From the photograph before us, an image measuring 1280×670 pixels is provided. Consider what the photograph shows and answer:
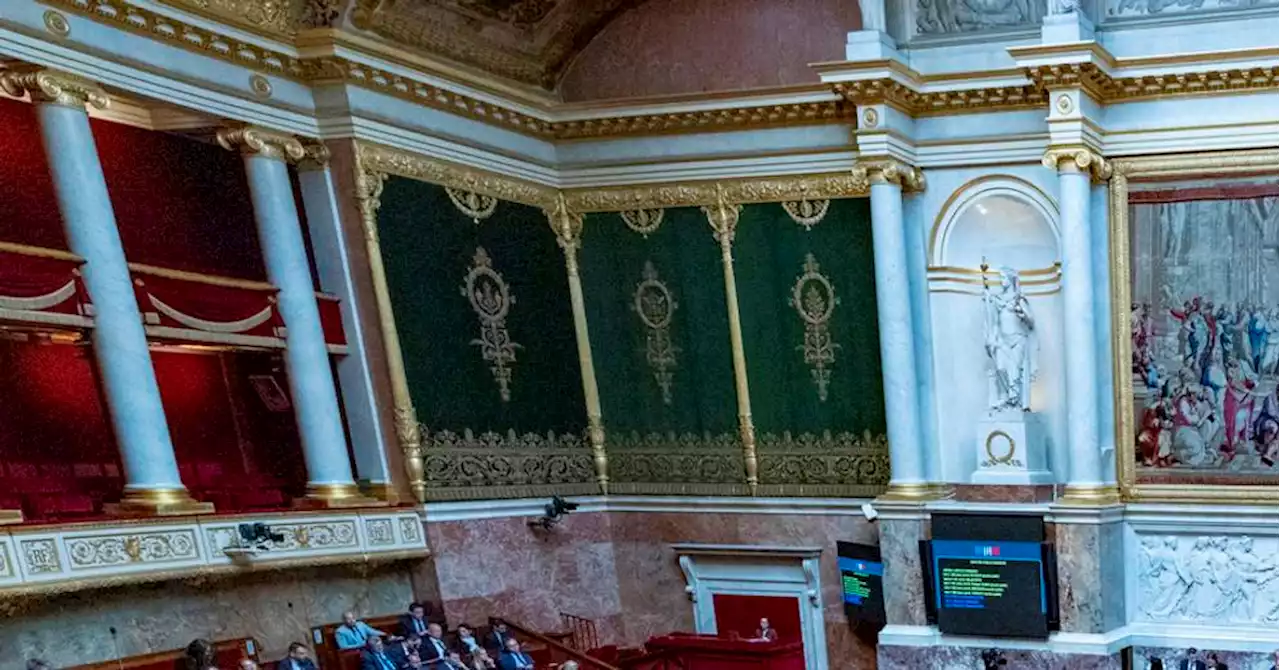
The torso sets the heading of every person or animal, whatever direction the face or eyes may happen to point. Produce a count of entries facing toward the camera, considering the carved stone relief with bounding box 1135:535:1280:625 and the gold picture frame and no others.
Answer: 2

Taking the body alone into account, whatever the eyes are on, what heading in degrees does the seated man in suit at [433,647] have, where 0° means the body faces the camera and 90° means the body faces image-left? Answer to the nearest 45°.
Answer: approximately 315°

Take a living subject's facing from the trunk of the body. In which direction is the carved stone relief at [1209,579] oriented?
toward the camera

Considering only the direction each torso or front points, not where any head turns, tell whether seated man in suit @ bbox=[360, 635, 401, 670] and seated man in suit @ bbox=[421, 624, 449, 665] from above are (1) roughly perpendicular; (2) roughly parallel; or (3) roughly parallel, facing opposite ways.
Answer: roughly parallel

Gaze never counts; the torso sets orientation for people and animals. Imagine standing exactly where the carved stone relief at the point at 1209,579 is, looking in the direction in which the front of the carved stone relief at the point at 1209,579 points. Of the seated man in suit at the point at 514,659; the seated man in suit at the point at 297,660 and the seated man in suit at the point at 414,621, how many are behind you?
0

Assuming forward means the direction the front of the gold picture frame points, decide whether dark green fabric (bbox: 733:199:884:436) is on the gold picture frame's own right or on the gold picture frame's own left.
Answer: on the gold picture frame's own right

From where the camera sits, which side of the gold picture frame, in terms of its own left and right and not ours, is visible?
front

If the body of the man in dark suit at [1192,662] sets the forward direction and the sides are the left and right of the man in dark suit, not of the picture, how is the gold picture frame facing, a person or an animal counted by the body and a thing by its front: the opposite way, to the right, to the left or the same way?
the same way

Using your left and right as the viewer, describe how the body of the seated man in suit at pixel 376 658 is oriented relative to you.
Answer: facing the viewer and to the right of the viewer

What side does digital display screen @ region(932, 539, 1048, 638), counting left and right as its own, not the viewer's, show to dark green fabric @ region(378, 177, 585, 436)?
right

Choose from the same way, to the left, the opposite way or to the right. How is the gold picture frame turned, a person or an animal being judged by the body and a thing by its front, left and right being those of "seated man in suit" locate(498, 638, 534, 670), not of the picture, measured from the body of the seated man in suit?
to the right

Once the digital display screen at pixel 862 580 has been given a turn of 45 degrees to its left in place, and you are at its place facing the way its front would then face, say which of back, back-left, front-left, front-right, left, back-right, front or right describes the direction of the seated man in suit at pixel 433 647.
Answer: front-right
